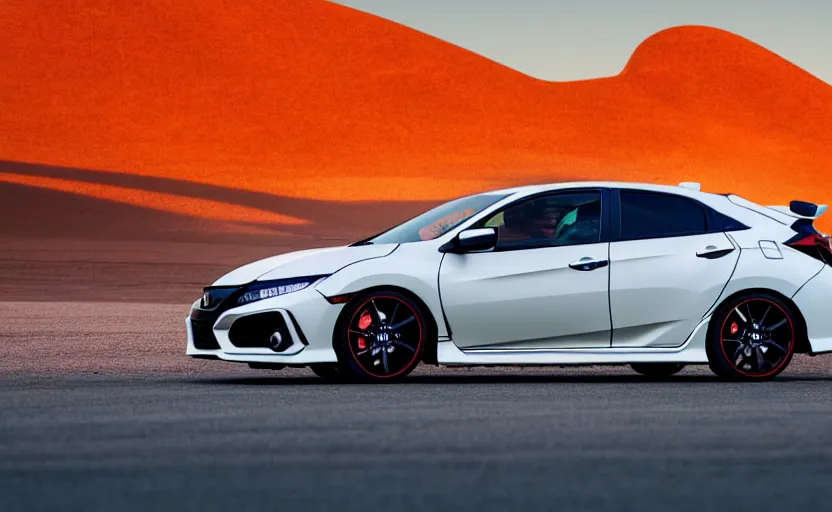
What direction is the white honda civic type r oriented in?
to the viewer's left
